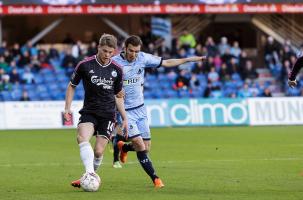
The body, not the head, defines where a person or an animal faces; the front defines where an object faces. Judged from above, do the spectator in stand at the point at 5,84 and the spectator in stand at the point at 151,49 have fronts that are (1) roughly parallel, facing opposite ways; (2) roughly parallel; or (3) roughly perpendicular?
roughly parallel

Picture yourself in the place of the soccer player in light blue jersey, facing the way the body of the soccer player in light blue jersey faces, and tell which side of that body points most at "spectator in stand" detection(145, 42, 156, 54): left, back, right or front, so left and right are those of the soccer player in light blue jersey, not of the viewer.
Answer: back

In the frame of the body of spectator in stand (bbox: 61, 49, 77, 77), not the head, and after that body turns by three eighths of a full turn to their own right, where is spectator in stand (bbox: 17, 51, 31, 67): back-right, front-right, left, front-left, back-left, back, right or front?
front-left

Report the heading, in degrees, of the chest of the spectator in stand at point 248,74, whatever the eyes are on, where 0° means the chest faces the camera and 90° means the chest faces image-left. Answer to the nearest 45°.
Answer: approximately 0°

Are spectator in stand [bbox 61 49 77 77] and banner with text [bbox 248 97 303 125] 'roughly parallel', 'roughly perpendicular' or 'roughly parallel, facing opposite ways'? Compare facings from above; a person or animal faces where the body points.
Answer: roughly parallel

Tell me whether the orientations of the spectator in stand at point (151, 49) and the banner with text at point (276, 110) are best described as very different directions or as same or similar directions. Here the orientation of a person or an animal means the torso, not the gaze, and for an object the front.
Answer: same or similar directions

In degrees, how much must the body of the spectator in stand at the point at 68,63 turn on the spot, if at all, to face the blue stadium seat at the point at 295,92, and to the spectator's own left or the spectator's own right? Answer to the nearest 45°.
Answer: approximately 90° to the spectator's own left

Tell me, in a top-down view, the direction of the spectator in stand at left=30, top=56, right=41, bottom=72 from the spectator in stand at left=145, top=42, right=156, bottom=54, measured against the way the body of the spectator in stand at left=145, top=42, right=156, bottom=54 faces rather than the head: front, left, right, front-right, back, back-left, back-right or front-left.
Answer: right

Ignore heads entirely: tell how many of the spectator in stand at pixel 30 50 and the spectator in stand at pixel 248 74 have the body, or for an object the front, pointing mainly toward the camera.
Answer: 2

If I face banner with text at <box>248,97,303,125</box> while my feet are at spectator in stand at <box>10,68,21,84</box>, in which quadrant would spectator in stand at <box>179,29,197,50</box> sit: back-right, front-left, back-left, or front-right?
front-left

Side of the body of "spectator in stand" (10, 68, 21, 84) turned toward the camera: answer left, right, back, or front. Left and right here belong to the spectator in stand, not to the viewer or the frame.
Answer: front

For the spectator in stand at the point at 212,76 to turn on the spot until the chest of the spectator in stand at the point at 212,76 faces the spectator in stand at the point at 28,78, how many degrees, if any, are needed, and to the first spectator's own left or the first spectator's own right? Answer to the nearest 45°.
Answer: approximately 90° to the first spectator's own right

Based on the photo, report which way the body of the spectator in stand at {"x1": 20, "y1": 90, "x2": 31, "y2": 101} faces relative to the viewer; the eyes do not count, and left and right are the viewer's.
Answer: facing the viewer

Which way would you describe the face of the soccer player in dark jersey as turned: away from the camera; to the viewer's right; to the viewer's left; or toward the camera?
toward the camera

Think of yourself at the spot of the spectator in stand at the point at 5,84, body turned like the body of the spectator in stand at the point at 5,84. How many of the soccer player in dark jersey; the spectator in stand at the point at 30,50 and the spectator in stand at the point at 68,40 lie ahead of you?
1

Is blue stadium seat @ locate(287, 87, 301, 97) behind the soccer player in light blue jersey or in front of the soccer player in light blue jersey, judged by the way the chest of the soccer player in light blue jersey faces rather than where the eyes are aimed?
behind

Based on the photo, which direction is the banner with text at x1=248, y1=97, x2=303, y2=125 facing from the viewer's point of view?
toward the camera

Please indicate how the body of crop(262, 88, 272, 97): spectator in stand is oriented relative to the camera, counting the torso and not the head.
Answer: toward the camera
